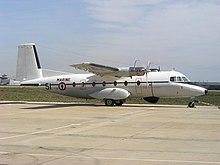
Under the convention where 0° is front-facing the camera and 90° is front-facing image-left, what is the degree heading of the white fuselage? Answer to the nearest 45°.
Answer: approximately 270°
